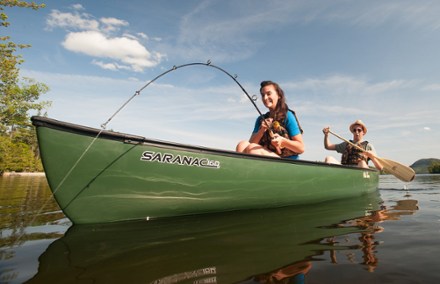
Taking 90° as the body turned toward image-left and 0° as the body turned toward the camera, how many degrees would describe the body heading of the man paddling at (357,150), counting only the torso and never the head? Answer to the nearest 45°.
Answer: approximately 45°
